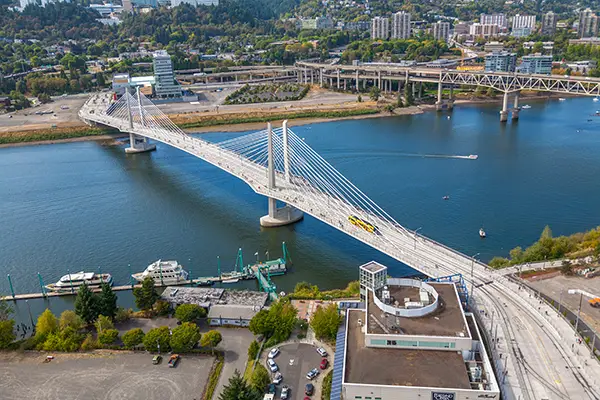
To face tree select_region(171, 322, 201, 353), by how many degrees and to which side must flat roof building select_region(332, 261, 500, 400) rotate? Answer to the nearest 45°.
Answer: approximately 90° to its right

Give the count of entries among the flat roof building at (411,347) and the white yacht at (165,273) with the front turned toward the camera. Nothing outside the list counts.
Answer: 1

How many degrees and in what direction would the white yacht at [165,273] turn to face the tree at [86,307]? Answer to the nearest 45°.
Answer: approximately 45° to its left

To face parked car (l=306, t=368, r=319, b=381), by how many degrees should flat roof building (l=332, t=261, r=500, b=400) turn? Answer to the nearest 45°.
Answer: approximately 90° to its right

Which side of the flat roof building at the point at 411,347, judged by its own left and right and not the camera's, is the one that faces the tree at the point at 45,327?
right

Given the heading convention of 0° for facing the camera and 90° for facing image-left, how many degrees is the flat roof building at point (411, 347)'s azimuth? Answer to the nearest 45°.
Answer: approximately 0°

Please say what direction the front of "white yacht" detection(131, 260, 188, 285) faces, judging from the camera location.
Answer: facing to the left of the viewer

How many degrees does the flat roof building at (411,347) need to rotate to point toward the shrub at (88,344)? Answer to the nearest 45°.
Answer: approximately 90° to its right
